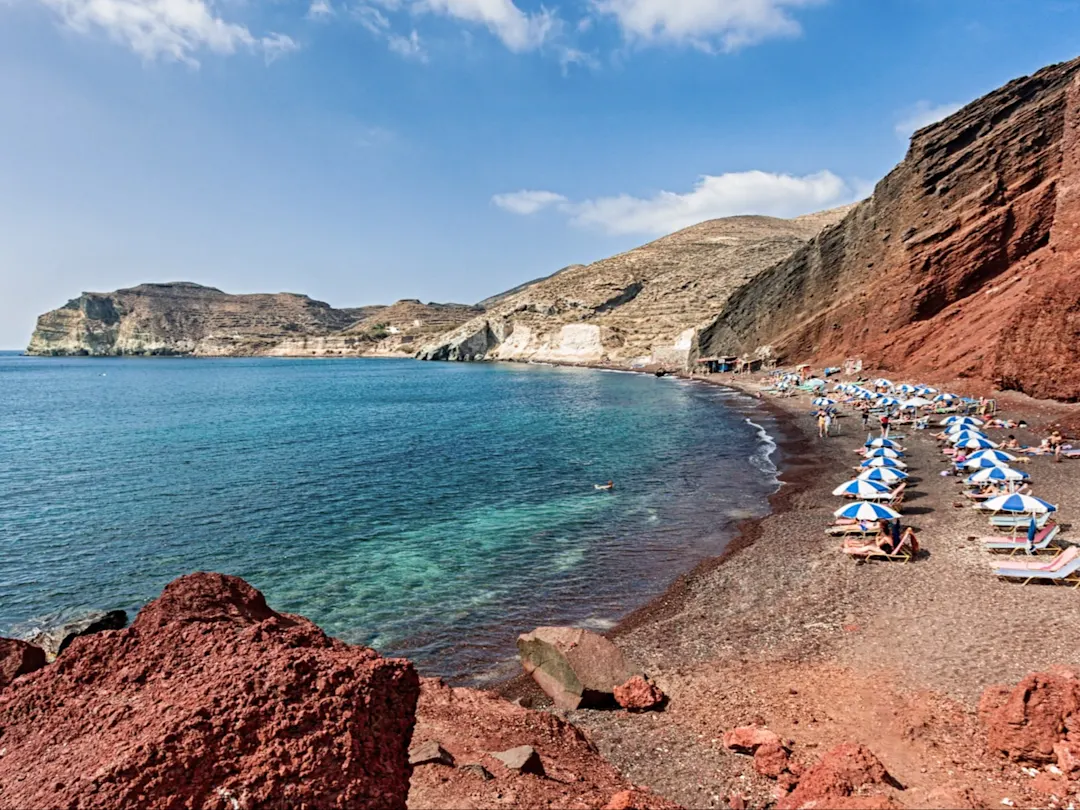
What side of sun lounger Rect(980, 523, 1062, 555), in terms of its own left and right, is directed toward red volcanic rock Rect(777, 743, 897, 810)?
left

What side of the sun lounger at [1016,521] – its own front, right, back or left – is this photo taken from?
left

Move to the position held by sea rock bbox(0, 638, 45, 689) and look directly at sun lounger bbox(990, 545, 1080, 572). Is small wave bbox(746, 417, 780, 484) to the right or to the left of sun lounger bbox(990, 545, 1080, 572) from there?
left

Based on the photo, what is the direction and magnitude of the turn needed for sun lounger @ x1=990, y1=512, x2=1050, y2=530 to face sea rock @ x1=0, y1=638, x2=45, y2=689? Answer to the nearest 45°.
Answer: approximately 45° to its left

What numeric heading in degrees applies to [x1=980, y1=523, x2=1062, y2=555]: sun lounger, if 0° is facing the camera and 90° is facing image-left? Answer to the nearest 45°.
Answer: approximately 90°

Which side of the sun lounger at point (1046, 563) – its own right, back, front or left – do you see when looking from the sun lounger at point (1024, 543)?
right

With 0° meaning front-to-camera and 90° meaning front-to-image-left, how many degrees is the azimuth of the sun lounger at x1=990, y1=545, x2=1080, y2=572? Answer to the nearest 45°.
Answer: approximately 90°

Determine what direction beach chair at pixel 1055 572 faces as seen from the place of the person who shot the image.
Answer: facing to the left of the viewer

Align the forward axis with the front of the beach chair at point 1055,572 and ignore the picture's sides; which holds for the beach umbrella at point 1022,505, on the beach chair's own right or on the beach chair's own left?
on the beach chair's own right
